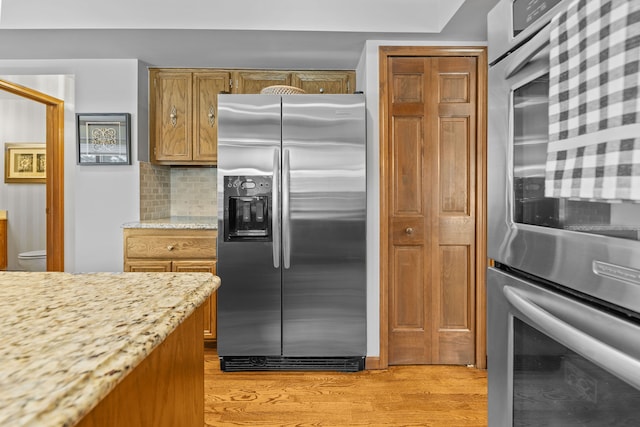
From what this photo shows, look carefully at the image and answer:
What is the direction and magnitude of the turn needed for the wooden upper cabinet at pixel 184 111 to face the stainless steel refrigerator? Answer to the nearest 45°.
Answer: approximately 45° to its left

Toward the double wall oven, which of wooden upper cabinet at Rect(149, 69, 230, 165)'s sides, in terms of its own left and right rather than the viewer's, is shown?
front

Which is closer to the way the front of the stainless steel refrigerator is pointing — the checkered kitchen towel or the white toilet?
the checkered kitchen towel

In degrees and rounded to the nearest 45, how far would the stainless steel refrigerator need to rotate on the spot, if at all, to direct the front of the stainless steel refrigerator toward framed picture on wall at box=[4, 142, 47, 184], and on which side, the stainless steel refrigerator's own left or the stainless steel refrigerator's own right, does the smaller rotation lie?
approximately 135° to the stainless steel refrigerator's own right

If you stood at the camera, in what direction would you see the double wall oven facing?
facing the viewer and to the left of the viewer

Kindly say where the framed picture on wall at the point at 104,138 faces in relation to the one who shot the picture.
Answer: facing the viewer

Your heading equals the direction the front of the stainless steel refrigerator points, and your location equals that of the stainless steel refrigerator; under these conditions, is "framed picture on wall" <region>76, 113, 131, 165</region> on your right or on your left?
on your right

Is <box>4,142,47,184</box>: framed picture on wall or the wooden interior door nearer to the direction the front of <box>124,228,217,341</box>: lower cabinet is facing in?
the wooden interior door

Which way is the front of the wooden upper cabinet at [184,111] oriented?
toward the camera

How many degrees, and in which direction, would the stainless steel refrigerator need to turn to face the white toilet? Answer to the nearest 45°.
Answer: approximately 135° to its right

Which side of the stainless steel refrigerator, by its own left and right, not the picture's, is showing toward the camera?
front

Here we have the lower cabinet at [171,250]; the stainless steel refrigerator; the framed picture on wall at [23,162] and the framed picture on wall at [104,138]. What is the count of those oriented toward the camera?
4

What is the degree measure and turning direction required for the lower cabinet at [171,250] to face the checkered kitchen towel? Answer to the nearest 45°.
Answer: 0° — it already faces it

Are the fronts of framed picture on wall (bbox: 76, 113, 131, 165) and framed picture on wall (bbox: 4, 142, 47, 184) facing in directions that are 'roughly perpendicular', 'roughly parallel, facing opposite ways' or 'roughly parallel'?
roughly parallel
